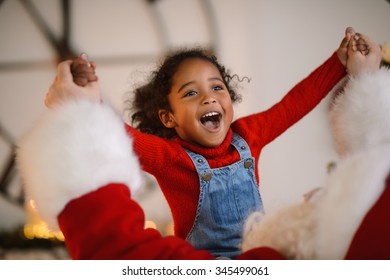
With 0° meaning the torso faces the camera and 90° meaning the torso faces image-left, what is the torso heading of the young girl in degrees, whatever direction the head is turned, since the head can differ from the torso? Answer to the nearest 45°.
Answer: approximately 315°
